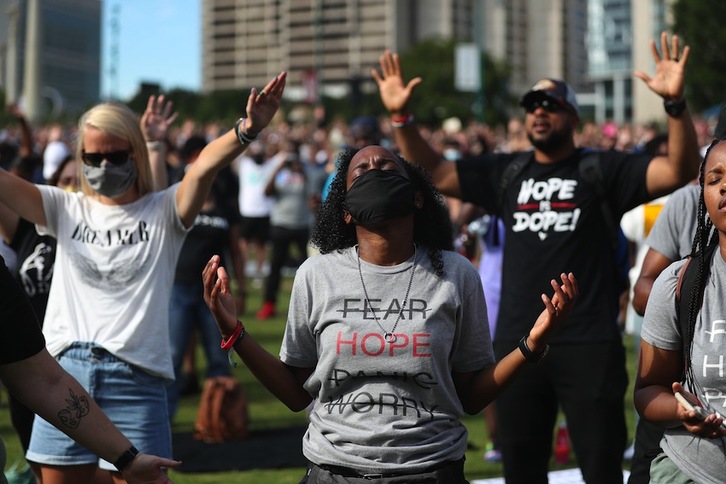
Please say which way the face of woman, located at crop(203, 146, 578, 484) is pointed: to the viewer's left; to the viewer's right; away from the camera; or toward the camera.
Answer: toward the camera

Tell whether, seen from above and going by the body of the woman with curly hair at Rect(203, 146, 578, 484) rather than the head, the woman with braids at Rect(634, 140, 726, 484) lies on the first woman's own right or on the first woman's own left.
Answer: on the first woman's own left

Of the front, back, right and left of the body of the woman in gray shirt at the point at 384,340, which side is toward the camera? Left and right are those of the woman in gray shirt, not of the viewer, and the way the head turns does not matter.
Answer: front

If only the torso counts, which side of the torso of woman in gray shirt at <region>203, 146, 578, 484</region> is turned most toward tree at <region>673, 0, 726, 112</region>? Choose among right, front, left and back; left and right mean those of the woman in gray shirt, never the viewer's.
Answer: back

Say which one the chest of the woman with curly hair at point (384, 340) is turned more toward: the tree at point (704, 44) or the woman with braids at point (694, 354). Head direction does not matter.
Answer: the woman with braids
